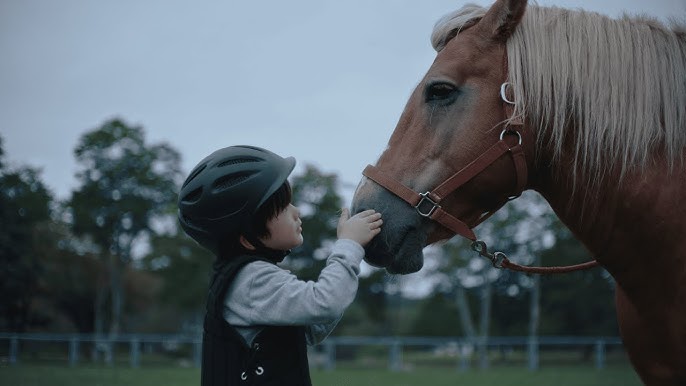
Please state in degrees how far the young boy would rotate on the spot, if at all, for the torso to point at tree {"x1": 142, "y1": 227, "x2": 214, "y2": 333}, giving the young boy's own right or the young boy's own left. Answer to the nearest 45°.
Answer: approximately 90° to the young boy's own left

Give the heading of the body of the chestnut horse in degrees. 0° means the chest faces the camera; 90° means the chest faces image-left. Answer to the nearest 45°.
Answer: approximately 90°

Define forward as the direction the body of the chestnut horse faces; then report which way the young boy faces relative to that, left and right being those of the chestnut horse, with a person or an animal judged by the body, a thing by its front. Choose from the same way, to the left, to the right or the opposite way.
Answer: the opposite way

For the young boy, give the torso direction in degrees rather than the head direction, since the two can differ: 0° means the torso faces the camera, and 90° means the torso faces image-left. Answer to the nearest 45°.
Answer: approximately 270°

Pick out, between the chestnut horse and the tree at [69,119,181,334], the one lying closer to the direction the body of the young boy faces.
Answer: the chestnut horse

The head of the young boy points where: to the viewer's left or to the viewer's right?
to the viewer's right

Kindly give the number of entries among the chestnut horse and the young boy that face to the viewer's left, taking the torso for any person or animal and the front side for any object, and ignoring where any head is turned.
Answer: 1

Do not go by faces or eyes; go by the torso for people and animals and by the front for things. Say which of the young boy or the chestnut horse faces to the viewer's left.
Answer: the chestnut horse

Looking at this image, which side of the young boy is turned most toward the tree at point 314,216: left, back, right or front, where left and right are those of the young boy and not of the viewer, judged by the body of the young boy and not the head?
left

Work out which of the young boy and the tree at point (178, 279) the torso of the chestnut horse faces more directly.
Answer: the young boy
